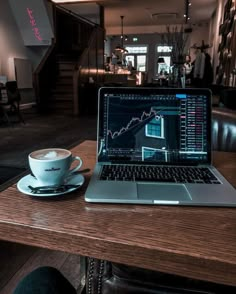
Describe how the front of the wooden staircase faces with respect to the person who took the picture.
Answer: facing the viewer

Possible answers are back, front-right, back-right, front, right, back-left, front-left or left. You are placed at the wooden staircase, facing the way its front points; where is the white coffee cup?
front

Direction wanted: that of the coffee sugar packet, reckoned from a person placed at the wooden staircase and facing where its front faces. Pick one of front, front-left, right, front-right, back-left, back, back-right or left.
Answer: front

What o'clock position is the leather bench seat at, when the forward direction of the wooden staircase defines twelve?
The leather bench seat is roughly at 12 o'clock from the wooden staircase.

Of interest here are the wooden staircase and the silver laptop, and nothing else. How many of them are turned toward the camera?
2

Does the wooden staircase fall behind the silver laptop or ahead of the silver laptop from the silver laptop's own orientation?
behind

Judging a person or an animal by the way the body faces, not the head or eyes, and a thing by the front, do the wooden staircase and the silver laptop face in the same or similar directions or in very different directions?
same or similar directions

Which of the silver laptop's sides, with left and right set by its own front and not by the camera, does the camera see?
front
